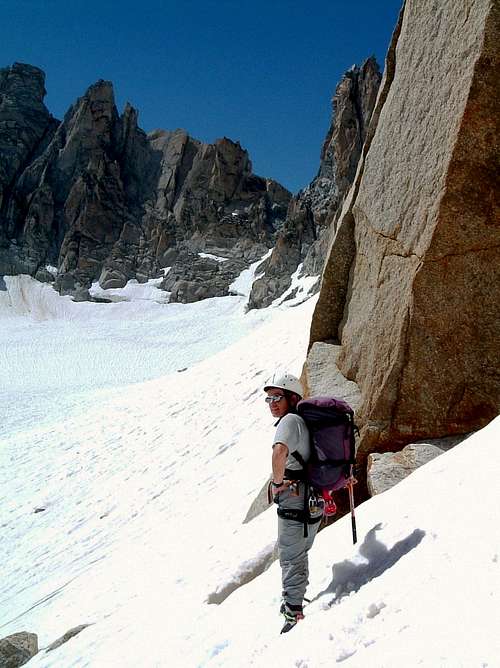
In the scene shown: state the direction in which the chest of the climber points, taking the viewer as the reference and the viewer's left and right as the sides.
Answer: facing to the left of the viewer

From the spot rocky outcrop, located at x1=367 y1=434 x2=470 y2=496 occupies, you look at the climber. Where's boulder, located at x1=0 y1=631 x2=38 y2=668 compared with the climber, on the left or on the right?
right

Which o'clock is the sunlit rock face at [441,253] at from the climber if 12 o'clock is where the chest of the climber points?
The sunlit rock face is roughly at 4 o'clock from the climber.

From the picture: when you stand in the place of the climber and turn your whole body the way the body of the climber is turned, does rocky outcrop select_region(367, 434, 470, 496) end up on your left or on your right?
on your right
